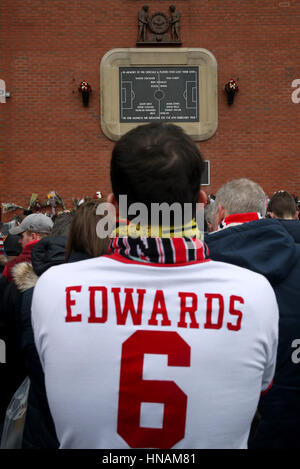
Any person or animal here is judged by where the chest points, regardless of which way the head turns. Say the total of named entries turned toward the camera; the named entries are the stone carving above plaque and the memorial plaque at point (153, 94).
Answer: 2

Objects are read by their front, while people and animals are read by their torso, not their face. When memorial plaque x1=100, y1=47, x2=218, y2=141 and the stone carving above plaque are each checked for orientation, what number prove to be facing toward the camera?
2

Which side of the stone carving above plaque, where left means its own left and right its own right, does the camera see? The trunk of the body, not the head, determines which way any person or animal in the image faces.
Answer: front

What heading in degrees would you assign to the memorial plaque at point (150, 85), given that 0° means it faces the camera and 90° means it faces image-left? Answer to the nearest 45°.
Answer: approximately 0°
